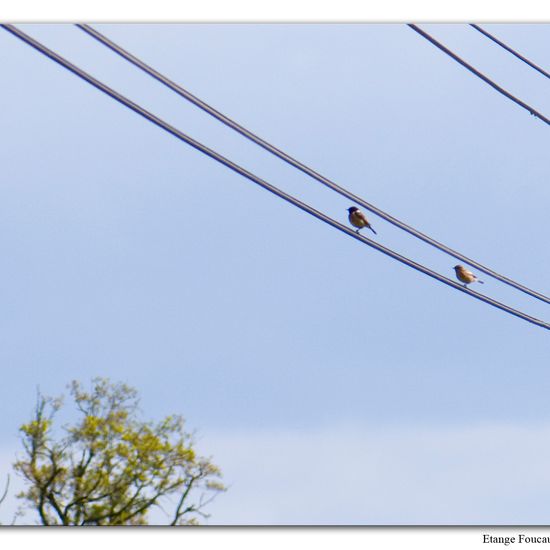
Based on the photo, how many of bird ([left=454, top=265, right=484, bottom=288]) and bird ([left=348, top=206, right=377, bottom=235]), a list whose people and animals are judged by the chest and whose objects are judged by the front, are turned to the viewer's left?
2

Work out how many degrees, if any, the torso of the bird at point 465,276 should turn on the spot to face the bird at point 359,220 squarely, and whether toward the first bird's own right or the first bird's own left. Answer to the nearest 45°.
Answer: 0° — it already faces it

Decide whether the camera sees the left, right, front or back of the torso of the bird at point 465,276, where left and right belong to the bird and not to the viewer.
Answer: left

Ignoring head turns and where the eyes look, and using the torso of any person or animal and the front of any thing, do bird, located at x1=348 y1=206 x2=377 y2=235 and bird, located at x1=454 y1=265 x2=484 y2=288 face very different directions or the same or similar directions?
same or similar directions

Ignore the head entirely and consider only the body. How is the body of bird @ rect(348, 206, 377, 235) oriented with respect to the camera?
to the viewer's left

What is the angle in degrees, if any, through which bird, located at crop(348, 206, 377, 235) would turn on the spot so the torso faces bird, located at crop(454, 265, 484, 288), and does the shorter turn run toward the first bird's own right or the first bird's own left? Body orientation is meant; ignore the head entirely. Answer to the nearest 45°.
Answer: approximately 180°

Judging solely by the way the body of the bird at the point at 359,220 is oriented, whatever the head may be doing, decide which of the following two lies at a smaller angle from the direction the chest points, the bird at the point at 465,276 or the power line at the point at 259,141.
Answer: the power line
